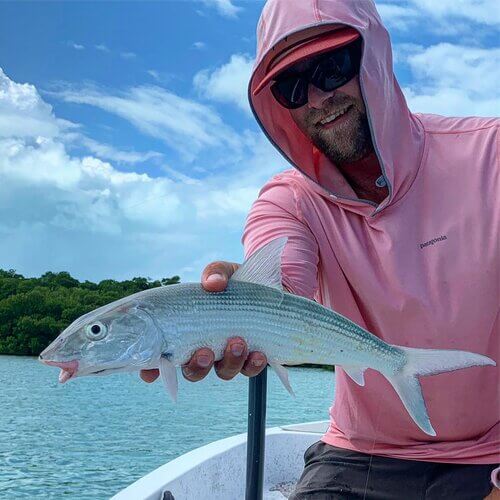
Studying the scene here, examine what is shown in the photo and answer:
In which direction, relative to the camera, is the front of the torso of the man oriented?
toward the camera
